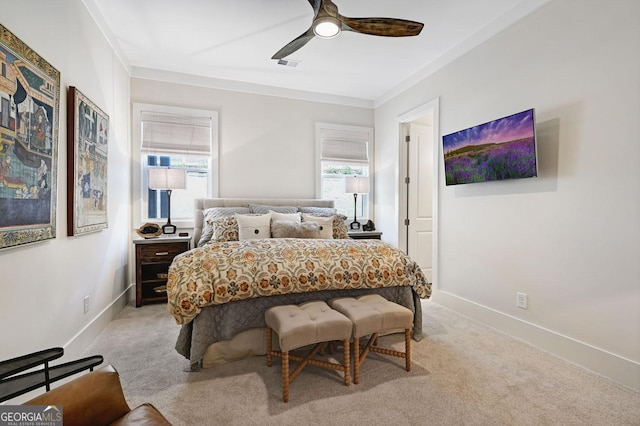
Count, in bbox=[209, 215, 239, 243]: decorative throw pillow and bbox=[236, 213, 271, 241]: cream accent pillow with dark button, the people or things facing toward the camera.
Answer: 2

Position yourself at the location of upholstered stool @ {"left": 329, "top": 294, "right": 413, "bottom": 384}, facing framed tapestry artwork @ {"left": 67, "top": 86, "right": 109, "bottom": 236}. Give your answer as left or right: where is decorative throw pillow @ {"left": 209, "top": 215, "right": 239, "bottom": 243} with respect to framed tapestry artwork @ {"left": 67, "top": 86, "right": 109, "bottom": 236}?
right

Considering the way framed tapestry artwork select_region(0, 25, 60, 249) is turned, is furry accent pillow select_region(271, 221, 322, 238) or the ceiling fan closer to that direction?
the ceiling fan

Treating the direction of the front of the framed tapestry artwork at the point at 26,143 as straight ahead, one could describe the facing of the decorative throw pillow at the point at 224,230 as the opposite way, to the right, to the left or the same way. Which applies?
to the right

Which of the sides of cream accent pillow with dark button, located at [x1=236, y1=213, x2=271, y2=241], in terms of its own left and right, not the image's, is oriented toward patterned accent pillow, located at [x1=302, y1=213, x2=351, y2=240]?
left

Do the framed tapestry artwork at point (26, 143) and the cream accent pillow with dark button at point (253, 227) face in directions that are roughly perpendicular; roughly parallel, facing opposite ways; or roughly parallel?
roughly perpendicular

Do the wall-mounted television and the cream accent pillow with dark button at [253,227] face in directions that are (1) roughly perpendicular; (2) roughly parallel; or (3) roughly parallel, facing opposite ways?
roughly perpendicular

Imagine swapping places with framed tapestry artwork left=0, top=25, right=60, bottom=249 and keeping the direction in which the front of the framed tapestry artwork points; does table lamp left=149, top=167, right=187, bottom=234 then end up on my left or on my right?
on my left

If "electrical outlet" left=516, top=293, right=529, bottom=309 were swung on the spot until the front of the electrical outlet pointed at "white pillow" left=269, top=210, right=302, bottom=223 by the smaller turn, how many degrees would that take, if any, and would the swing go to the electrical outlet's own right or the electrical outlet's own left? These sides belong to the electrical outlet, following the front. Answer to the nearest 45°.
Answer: approximately 45° to the electrical outlet's own right

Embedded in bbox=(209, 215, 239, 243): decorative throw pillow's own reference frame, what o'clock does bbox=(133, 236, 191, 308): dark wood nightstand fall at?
The dark wood nightstand is roughly at 4 o'clock from the decorative throw pillow.

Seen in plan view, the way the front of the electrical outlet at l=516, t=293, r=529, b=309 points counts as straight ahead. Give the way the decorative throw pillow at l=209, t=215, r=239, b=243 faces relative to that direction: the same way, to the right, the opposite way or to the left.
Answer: to the left
